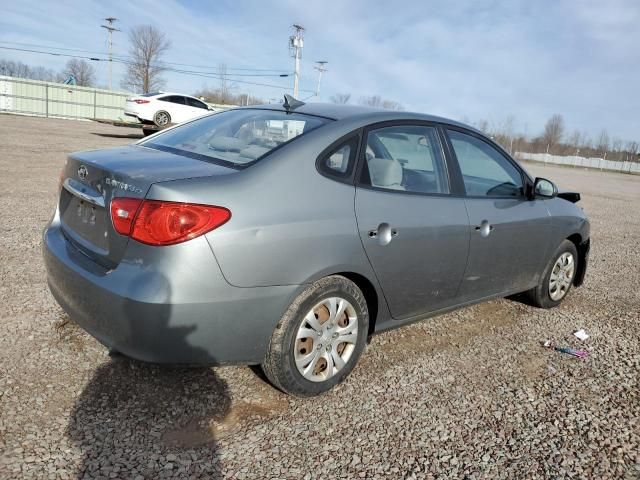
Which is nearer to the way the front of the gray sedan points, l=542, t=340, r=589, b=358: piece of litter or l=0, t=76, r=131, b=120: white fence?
the piece of litter

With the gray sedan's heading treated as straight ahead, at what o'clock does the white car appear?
The white car is roughly at 10 o'clock from the gray sedan.

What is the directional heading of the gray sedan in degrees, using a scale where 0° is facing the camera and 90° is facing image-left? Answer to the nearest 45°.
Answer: approximately 225°

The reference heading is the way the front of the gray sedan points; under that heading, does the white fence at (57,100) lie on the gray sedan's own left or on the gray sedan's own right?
on the gray sedan's own left
